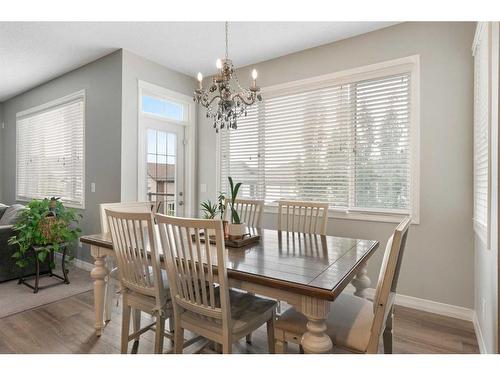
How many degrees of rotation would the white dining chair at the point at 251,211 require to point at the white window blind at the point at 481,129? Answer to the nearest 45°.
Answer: approximately 90° to its left

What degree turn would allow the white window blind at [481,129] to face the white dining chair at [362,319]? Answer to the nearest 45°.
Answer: approximately 90° to its left

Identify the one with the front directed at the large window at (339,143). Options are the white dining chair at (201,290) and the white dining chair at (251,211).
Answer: the white dining chair at (201,290)

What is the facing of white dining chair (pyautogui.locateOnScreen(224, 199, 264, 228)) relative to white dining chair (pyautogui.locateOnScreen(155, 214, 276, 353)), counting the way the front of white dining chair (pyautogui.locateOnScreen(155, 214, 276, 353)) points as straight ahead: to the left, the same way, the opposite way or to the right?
the opposite way

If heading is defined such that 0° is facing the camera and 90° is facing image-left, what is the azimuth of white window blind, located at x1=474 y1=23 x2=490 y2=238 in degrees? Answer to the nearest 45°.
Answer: approximately 90°

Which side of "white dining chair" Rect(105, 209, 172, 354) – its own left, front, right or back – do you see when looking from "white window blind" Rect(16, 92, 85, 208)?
left

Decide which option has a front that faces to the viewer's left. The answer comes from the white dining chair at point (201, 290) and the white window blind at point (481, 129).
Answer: the white window blind

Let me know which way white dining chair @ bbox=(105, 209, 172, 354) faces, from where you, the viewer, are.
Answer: facing away from the viewer and to the right of the viewer

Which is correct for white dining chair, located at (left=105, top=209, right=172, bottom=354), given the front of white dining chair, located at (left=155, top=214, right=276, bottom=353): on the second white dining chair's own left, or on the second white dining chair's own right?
on the second white dining chair's own left

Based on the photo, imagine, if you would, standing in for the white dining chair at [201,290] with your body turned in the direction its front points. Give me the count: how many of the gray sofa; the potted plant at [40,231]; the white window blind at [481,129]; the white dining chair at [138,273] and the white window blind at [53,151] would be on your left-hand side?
4
